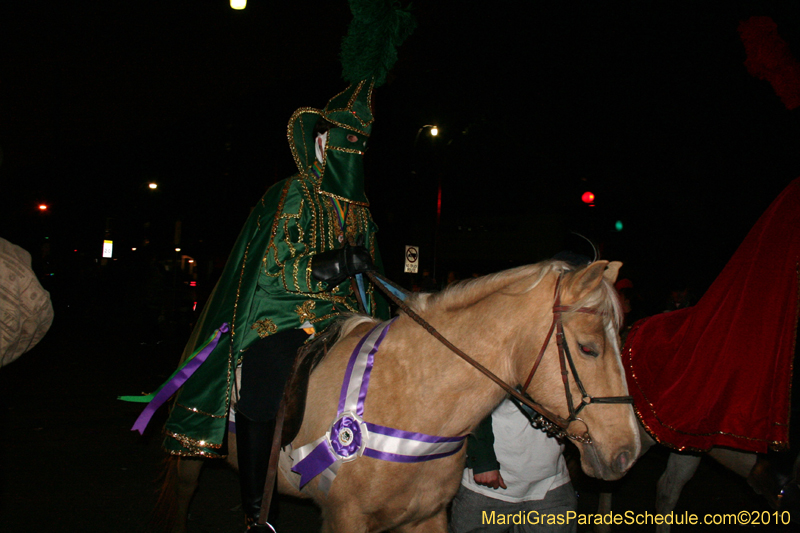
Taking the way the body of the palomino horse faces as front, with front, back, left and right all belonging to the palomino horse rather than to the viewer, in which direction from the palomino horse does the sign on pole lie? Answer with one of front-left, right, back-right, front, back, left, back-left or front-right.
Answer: back-left
